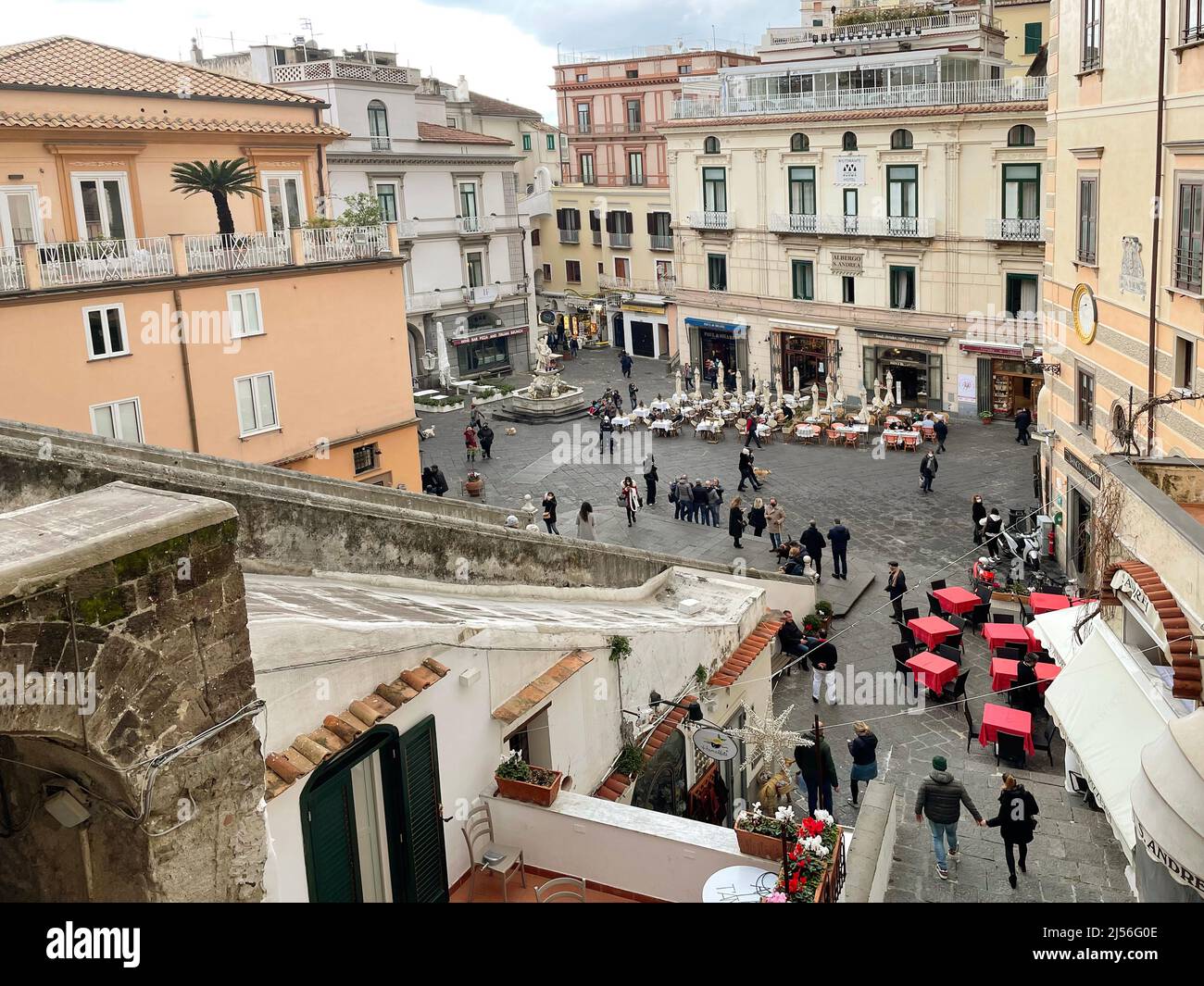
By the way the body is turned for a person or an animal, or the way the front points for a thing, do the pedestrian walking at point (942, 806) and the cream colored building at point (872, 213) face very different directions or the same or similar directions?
very different directions

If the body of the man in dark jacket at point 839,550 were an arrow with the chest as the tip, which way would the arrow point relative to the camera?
away from the camera

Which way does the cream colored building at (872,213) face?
toward the camera

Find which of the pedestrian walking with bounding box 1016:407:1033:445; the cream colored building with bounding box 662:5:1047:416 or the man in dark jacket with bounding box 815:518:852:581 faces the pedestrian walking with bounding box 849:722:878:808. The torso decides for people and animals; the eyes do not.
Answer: the cream colored building

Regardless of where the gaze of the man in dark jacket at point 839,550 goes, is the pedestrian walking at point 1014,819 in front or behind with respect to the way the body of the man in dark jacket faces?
behind

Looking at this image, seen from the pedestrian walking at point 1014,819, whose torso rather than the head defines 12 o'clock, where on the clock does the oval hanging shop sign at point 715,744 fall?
The oval hanging shop sign is roughly at 8 o'clock from the pedestrian walking.

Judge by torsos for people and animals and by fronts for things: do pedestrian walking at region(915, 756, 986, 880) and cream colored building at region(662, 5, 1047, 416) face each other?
yes

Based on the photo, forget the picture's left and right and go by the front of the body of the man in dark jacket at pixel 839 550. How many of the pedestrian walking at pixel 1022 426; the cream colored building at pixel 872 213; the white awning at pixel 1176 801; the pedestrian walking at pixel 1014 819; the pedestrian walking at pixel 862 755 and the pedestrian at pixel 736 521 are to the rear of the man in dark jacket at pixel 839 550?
3

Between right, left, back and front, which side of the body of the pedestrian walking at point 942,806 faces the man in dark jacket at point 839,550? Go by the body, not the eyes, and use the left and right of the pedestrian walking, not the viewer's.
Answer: front

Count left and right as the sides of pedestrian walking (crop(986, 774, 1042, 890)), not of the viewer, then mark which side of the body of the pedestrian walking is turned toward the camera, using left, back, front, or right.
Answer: back

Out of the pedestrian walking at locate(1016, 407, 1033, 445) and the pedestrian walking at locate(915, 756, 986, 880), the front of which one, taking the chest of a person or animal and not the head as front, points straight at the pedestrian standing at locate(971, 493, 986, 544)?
the pedestrian walking at locate(915, 756, 986, 880)

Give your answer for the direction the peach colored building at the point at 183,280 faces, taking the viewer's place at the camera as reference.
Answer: facing the viewer and to the right of the viewer

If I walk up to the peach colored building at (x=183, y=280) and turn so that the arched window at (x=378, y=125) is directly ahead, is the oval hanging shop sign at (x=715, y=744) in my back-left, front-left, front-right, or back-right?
back-right

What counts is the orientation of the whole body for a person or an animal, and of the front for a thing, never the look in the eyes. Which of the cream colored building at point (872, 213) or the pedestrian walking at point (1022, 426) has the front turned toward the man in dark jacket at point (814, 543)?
the cream colored building

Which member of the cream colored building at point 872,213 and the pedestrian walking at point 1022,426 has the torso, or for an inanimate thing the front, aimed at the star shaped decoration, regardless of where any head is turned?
the cream colored building
